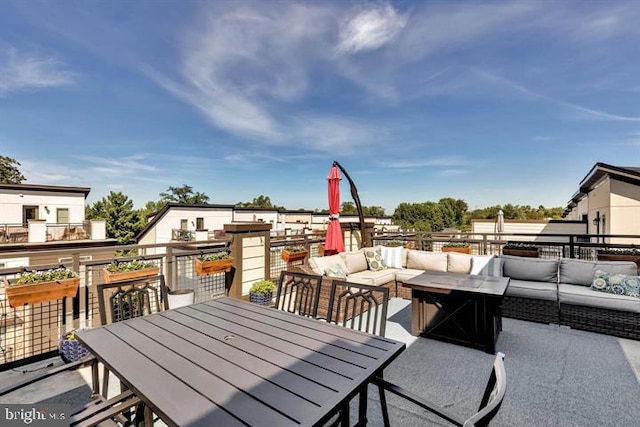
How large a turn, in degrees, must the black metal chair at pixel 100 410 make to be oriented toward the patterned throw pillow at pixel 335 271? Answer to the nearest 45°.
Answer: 0° — it already faces it

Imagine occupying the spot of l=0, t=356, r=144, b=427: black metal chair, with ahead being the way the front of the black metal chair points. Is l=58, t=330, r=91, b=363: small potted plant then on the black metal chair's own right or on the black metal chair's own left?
on the black metal chair's own left

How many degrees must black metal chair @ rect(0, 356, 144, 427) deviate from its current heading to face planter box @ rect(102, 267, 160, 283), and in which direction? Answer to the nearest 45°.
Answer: approximately 45° to its left

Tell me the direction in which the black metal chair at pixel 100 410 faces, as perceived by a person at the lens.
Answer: facing away from the viewer and to the right of the viewer
